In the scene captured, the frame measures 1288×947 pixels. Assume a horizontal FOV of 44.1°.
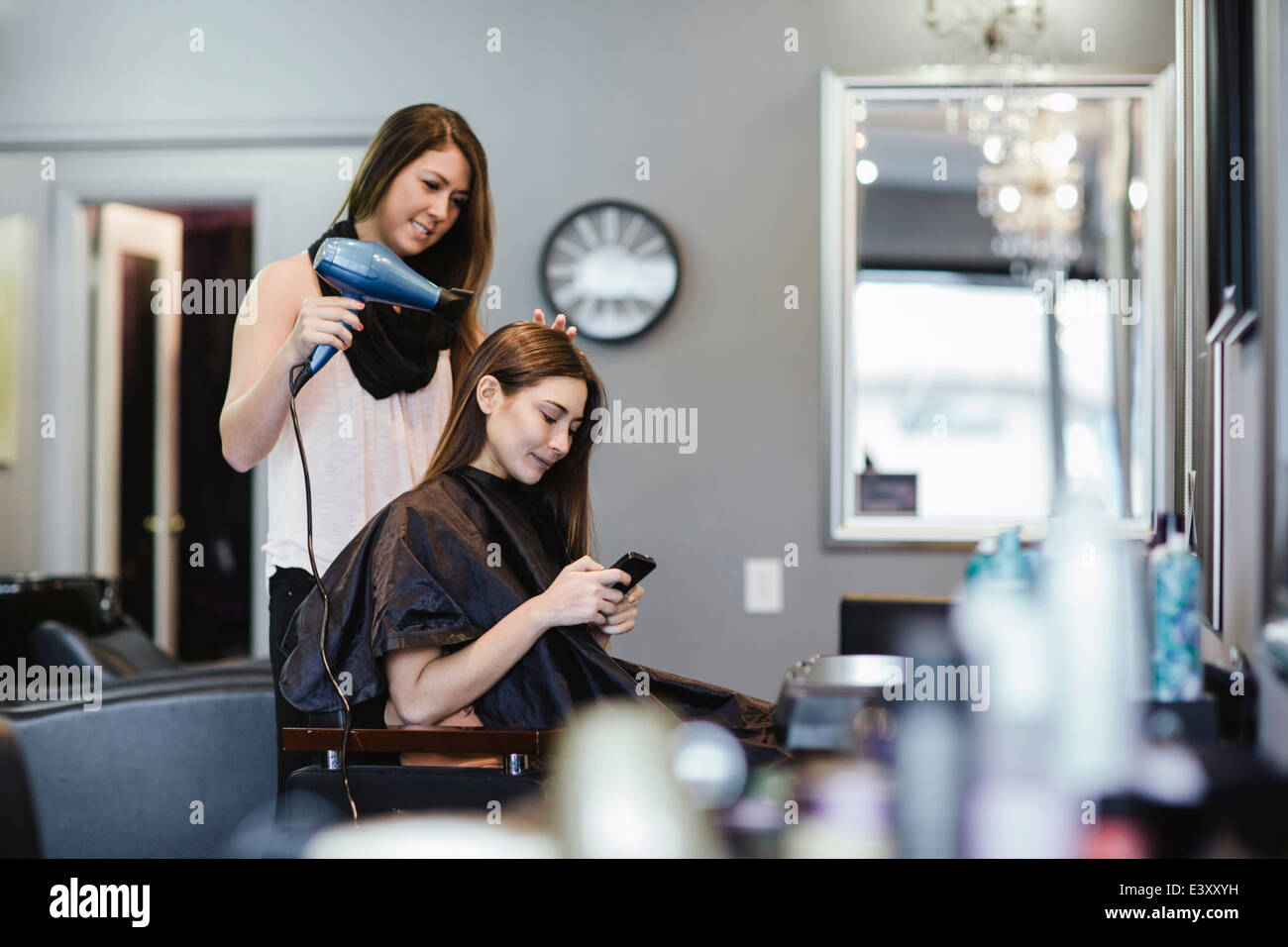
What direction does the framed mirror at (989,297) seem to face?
toward the camera

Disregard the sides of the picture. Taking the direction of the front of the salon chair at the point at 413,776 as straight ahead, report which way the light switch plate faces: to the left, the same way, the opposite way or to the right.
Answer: to the right

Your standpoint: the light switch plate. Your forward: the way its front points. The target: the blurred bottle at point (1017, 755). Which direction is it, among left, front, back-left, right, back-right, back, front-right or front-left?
front

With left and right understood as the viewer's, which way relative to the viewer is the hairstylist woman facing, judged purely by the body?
facing the viewer and to the right of the viewer

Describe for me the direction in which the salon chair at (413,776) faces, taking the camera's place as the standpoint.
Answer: facing to the right of the viewer

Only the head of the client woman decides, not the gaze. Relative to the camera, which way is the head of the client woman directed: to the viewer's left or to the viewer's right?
to the viewer's right

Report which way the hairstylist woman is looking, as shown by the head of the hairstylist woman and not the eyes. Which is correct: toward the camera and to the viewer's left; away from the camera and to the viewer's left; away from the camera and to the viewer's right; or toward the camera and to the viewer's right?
toward the camera and to the viewer's right

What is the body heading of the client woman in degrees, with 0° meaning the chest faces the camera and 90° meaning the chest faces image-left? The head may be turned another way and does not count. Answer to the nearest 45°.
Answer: approximately 315°

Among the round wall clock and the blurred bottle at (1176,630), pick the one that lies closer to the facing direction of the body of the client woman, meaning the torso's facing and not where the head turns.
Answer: the blurred bottle

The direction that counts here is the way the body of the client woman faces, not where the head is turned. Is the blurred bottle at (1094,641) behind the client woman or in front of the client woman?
in front

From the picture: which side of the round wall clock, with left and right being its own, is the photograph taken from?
front

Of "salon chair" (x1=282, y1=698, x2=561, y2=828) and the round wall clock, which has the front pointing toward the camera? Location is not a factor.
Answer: the round wall clock

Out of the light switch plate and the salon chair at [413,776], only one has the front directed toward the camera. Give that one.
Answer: the light switch plate

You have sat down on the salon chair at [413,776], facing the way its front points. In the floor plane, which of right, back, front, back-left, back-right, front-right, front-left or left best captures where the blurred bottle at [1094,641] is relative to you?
front-right
